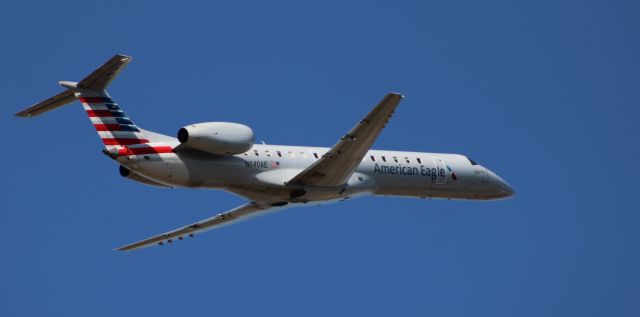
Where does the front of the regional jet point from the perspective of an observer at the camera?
facing away from the viewer and to the right of the viewer
